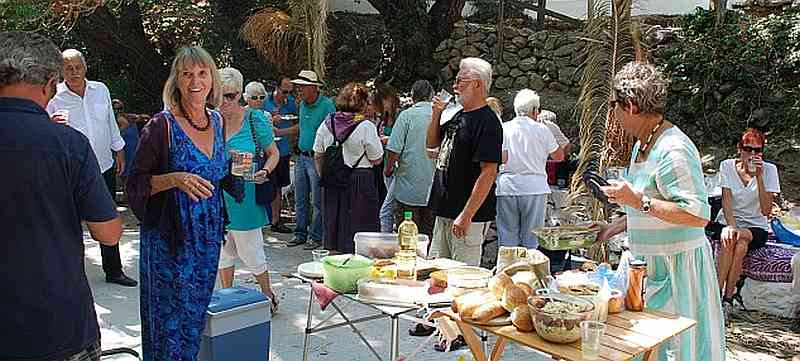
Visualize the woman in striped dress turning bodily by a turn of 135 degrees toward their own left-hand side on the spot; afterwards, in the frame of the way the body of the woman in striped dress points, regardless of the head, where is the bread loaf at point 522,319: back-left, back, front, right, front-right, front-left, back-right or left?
right

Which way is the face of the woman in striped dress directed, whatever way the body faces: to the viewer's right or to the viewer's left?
to the viewer's left

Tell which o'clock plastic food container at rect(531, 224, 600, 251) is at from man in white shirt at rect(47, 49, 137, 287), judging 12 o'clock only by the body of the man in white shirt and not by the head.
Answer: The plastic food container is roughly at 11 o'clock from the man in white shirt.

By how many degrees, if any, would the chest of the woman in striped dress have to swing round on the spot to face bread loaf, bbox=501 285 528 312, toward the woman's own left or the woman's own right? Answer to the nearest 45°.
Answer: approximately 45° to the woman's own left

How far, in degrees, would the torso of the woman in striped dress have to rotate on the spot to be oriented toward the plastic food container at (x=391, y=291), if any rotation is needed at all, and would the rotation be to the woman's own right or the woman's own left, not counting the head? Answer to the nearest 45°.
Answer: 0° — they already face it

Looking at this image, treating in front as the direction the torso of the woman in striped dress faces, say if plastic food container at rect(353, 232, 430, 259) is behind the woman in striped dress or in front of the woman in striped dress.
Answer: in front

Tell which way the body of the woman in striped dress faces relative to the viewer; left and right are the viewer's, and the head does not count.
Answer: facing to the left of the viewer

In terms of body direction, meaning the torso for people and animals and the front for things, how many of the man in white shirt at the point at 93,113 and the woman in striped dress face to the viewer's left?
1

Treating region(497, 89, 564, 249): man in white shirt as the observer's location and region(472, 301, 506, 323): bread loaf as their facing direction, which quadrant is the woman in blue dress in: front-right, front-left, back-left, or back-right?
front-right

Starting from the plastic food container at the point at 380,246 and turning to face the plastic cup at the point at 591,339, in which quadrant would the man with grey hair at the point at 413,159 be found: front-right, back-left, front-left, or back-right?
back-left

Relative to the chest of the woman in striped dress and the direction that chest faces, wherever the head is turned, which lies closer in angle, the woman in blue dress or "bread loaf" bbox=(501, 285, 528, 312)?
the woman in blue dress

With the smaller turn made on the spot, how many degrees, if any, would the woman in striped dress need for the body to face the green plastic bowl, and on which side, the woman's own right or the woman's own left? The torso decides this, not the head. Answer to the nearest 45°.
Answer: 0° — they already face it
